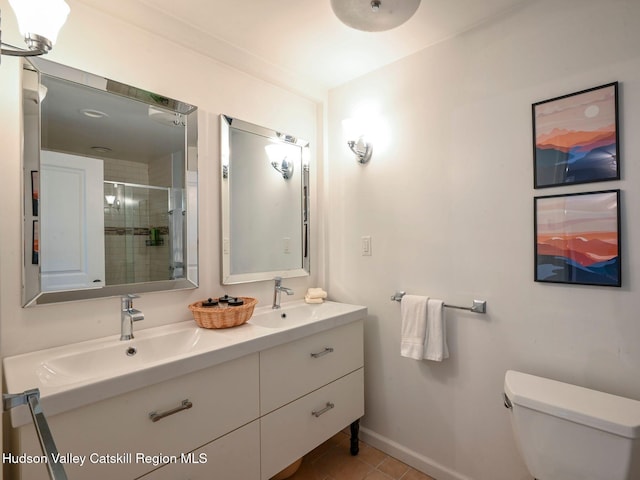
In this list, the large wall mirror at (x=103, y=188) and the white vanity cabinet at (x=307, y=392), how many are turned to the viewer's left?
0

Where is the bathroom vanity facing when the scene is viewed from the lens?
facing the viewer and to the right of the viewer

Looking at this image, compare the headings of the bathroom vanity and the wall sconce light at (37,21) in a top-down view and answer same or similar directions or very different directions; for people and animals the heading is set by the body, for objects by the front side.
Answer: same or similar directions

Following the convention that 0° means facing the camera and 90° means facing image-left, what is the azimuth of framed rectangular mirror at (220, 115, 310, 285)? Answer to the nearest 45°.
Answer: approximately 315°

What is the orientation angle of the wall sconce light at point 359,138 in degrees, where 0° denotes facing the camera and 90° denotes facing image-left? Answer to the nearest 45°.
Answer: approximately 45°

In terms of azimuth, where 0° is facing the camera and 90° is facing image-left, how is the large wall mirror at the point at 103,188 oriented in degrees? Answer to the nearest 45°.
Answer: approximately 315°

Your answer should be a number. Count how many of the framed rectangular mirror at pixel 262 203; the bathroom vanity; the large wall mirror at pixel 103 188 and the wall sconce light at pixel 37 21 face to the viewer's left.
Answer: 0

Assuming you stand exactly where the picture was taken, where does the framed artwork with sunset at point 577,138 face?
facing the viewer and to the left of the viewer

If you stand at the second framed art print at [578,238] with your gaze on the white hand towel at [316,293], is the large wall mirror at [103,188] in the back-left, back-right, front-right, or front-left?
front-left

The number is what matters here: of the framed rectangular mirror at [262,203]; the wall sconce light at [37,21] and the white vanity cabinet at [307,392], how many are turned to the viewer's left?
0

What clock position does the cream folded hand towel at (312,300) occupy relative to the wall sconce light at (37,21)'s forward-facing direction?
The cream folded hand towel is roughly at 10 o'clock from the wall sconce light.

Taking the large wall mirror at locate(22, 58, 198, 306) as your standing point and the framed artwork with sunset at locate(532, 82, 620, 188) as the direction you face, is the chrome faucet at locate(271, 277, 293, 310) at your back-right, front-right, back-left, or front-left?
front-left

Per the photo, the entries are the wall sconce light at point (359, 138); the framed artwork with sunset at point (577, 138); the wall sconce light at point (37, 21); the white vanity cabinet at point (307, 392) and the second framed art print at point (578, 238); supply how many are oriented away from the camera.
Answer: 0

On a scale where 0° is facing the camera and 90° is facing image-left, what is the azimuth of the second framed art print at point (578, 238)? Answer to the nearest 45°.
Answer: approximately 45°
